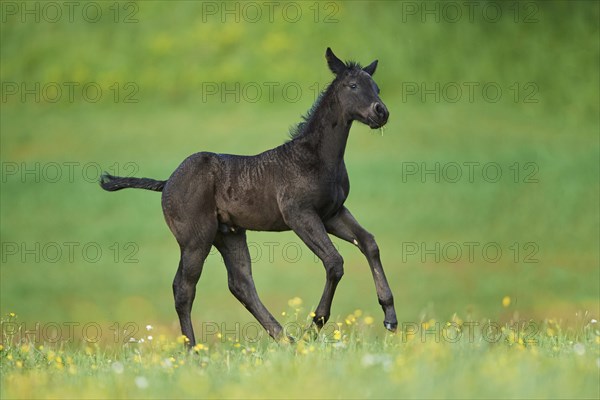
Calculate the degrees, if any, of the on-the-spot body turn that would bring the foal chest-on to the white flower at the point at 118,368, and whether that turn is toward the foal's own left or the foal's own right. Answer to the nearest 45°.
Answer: approximately 135° to the foal's own right

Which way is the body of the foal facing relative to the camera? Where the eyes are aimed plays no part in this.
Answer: to the viewer's right

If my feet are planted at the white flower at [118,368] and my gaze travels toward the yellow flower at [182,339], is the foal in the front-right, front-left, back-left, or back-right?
front-right
